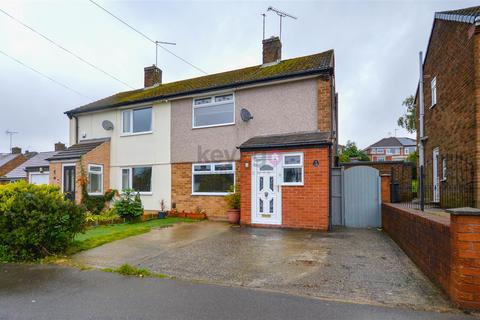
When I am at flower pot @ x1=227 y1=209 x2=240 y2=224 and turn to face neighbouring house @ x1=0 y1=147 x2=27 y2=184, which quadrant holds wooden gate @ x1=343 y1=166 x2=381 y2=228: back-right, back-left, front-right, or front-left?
back-right

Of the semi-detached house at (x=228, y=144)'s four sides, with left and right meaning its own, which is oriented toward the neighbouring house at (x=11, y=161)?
right

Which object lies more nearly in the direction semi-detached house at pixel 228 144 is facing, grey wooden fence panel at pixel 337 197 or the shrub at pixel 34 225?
the shrub

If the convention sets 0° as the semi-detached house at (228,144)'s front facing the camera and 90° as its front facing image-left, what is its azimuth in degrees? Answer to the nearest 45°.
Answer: approximately 45°

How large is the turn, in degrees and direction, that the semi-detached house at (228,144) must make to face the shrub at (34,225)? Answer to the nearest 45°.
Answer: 0° — it already faces it

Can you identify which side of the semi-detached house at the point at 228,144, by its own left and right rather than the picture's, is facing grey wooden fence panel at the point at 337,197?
left

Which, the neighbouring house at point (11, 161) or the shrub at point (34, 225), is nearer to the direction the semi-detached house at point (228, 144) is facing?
the shrub

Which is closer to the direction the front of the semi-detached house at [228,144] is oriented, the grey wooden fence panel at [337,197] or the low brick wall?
the low brick wall

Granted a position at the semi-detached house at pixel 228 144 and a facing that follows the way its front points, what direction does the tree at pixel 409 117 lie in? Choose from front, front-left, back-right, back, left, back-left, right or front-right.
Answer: back

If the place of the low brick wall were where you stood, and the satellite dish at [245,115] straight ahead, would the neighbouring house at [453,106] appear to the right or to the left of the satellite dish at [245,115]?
right

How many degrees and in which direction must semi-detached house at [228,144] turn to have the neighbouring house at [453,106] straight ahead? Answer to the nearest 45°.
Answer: approximately 90° to its left
